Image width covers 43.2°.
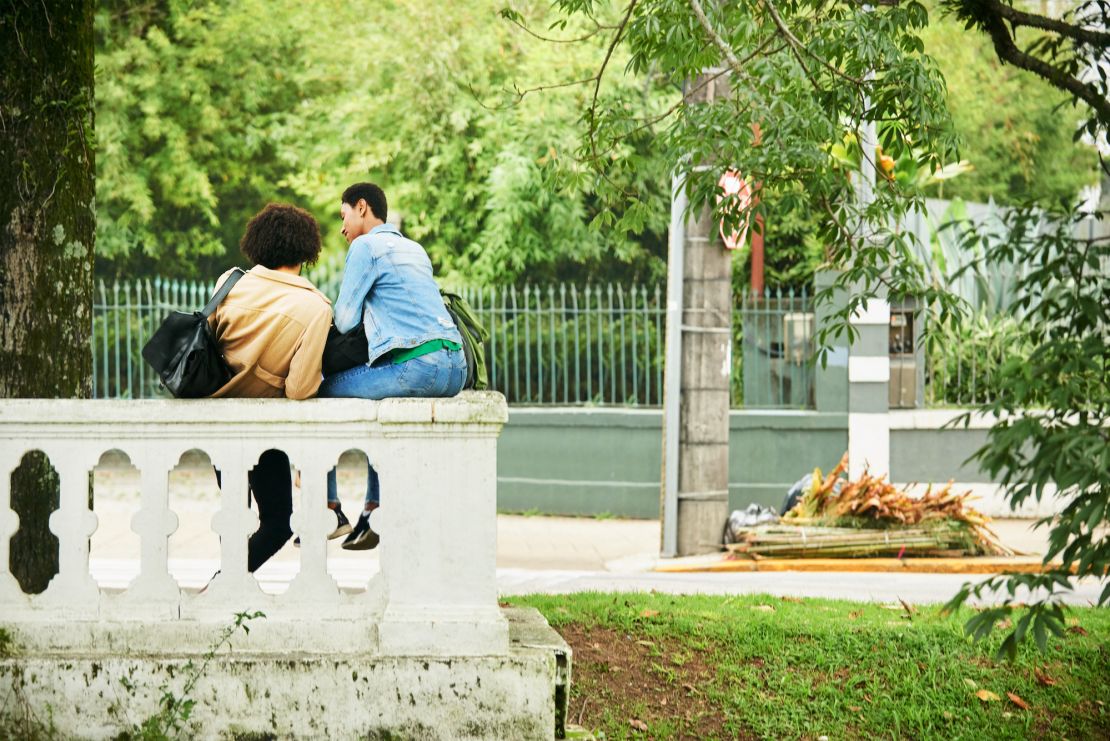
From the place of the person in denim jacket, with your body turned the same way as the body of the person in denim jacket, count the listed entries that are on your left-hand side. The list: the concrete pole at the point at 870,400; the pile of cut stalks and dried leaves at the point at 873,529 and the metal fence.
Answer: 0

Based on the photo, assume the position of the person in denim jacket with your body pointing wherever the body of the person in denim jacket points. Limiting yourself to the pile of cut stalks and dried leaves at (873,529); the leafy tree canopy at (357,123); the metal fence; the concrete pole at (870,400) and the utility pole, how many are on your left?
0

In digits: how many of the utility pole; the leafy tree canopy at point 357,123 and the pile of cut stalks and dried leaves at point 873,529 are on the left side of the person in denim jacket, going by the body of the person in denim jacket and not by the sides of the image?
0

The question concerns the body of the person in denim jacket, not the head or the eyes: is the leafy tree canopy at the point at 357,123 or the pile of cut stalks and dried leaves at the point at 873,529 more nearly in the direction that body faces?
the leafy tree canopy

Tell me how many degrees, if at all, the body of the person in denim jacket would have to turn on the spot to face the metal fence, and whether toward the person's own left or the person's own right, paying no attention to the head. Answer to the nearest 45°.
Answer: approximately 45° to the person's own right

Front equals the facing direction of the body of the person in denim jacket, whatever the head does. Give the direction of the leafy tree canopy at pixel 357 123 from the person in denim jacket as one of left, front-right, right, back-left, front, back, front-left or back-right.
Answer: front-right

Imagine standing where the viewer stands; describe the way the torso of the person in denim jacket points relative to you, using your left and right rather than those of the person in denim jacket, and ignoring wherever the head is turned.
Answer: facing away from the viewer and to the left of the viewer

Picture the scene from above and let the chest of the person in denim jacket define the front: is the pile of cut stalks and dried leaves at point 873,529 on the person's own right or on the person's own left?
on the person's own right

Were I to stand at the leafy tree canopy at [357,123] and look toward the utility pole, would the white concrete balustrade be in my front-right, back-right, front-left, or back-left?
front-right

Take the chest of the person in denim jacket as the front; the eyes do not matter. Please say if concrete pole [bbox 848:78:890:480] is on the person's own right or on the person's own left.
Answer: on the person's own right

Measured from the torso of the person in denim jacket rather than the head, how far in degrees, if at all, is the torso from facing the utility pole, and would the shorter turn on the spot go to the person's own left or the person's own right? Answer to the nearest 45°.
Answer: approximately 90° to the person's own right

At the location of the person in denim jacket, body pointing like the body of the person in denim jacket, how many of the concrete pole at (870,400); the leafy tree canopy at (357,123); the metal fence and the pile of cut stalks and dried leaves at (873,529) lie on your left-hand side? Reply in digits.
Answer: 0
